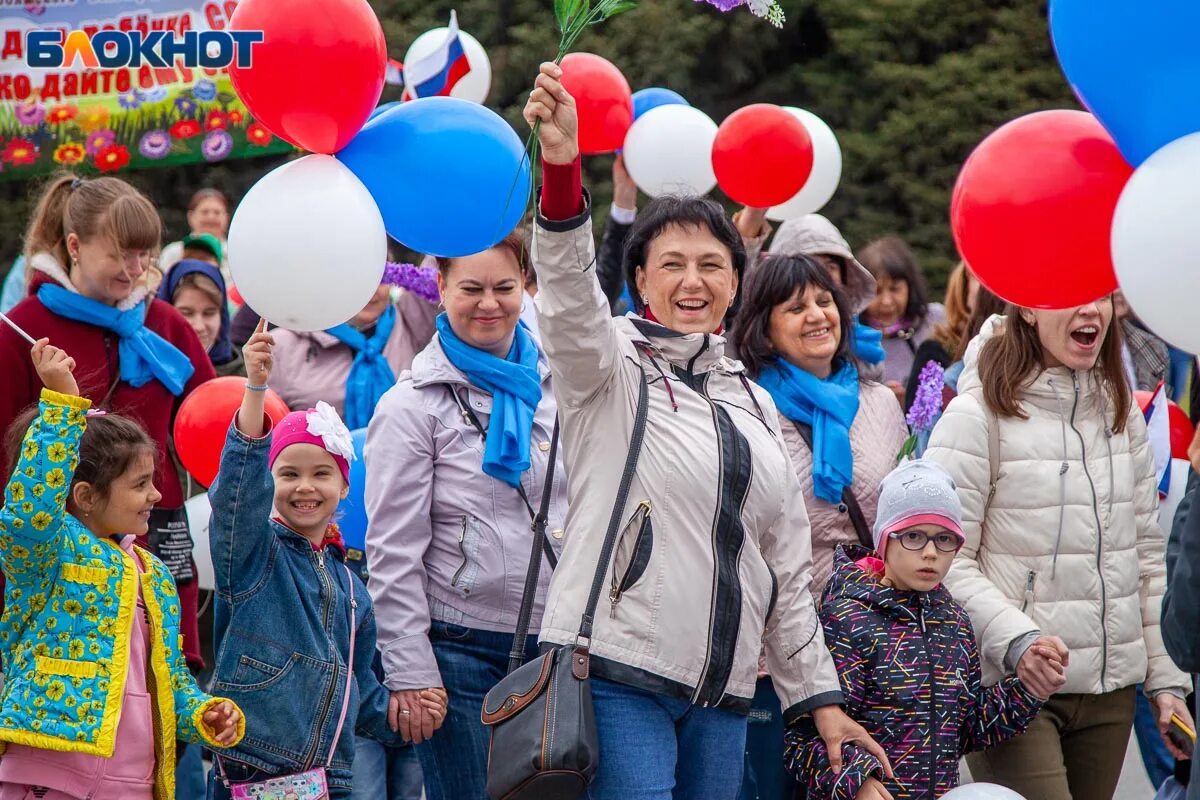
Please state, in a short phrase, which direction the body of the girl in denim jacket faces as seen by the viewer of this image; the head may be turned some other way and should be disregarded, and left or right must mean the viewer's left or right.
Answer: facing the viewer and to the right of the viewer

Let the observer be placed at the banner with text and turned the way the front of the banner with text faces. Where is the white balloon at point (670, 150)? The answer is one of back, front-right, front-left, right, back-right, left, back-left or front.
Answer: front-left

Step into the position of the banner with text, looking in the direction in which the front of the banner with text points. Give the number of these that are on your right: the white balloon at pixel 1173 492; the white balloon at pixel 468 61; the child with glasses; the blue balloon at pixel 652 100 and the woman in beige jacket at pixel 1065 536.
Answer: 0

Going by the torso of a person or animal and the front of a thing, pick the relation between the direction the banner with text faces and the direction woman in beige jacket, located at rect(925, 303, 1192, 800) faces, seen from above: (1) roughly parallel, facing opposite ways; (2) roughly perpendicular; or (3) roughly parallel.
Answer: roughly parallel

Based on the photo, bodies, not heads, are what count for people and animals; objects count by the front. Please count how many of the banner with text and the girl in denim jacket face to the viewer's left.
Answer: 0

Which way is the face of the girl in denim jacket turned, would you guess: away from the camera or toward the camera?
toward the camera

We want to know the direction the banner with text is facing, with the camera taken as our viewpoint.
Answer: facing the viewer

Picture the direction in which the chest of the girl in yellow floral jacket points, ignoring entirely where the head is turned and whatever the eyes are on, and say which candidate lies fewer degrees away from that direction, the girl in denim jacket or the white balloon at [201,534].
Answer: the girl in denim jacket

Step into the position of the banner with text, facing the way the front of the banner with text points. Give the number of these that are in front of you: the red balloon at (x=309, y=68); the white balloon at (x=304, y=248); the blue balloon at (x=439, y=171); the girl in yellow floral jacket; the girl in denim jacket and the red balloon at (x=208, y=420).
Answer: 6

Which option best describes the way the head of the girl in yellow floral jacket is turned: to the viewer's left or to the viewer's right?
to the viewer's right

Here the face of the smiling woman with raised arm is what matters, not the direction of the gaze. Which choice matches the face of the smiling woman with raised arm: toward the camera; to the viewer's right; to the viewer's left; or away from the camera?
toward the camera

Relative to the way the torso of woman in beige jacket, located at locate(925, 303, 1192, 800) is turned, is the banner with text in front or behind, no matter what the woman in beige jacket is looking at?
behind

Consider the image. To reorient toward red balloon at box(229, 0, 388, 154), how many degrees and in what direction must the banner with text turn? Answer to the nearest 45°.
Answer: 0° — it already faces it

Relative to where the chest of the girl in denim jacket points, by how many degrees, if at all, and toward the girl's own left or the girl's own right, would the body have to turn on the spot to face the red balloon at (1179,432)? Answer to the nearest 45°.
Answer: approximately 45° to the girl's own left

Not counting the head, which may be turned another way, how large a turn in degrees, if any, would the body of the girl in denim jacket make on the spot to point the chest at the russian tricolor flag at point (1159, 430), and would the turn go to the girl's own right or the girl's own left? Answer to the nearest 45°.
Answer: approximately 45° to the girl's own left

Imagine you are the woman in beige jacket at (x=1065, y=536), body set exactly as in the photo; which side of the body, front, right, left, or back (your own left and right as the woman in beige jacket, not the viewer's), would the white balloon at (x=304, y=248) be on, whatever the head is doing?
right
